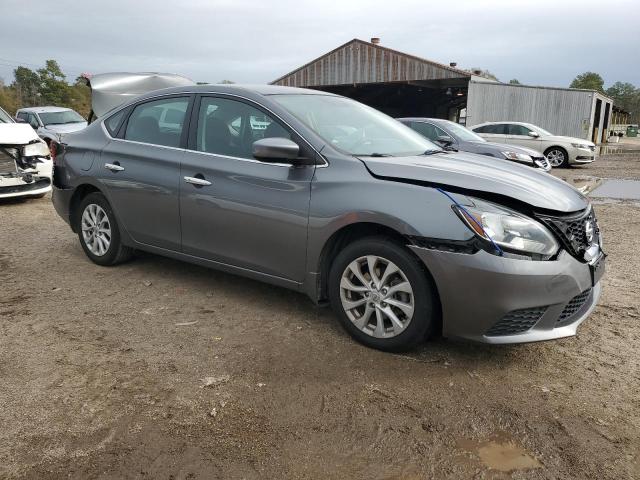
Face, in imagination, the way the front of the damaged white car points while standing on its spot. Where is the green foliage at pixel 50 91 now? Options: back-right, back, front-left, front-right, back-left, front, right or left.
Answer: back-left

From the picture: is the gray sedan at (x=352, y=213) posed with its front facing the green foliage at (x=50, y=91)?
no

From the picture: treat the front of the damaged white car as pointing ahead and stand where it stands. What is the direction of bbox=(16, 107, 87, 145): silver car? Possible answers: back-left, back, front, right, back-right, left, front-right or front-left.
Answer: back-left

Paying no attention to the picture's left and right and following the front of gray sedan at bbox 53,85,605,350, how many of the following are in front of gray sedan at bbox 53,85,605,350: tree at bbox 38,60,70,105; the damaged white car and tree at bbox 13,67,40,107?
0

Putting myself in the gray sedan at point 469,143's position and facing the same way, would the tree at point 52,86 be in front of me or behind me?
behind

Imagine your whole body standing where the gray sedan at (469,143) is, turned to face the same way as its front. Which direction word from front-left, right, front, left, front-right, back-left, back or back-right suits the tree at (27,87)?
back

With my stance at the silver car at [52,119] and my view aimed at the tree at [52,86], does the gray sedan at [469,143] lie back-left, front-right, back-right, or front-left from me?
back-right

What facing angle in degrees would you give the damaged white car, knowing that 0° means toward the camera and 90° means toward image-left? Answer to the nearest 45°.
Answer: approximately 315°

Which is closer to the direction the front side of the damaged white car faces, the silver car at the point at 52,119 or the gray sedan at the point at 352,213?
the gray sedan

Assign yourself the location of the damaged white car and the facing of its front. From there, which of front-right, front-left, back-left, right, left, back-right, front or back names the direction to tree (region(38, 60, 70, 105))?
back-left

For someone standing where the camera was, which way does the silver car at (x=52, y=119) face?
facing the viewer and to the right of the viewer

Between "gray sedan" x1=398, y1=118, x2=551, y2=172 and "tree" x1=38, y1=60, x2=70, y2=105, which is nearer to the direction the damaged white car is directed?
the gray sedan

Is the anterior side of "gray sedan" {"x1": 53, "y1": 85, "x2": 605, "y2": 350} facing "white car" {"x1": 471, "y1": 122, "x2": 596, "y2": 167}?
no

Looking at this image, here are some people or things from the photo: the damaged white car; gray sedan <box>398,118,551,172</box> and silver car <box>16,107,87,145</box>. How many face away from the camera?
0
